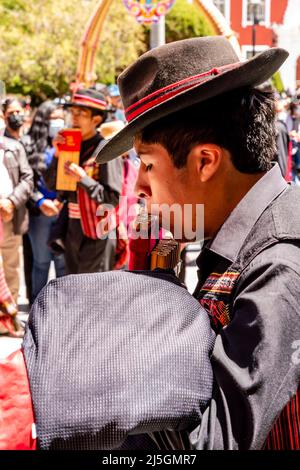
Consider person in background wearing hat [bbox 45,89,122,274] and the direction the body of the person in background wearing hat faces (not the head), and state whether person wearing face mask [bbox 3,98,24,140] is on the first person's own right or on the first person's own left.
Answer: on the first person's own right

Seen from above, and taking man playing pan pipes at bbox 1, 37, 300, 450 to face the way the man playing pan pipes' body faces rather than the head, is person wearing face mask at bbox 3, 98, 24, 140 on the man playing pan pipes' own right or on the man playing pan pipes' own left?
on the man playing pan pipes' own right

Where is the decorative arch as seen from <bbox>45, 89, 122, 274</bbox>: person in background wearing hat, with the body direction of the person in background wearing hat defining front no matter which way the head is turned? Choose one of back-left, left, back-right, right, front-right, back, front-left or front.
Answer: back-right

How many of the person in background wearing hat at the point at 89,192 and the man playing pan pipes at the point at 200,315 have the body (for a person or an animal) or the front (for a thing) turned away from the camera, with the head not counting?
0

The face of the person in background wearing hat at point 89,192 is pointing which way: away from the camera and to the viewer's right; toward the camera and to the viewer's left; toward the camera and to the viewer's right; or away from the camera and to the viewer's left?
toward the camera and to the viewer's left

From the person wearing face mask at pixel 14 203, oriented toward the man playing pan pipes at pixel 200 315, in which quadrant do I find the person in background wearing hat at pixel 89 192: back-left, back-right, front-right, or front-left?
front-left

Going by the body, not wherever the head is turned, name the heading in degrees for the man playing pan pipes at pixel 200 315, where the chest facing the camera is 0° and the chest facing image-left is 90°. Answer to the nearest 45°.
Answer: approximately 90°
